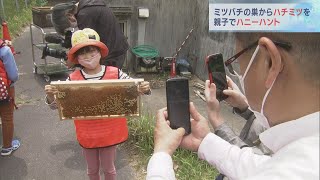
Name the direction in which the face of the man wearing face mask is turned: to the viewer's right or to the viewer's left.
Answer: to the viewer's left

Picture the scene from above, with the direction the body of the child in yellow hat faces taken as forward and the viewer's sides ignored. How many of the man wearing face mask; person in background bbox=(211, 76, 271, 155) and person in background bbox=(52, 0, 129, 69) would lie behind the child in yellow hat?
1

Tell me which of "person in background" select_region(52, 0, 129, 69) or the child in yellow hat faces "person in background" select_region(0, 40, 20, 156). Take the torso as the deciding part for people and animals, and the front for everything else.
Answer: "person in background" select_region(52, 0, 129, 69)

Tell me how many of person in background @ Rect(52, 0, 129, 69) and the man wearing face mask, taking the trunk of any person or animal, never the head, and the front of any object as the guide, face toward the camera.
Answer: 0

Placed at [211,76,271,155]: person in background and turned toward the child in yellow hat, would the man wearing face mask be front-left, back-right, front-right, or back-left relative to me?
back-left

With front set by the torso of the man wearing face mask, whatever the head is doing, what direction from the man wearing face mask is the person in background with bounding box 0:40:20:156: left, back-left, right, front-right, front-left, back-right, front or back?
front

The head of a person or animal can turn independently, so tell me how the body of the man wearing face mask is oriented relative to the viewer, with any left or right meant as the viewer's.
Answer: facing away from the viewer and to the left of the viewer

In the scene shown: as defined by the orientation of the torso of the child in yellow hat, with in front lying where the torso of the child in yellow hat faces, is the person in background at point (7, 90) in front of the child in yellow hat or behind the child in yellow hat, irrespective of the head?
behind

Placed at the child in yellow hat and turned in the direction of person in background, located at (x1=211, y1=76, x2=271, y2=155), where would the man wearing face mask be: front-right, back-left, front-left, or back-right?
front-right

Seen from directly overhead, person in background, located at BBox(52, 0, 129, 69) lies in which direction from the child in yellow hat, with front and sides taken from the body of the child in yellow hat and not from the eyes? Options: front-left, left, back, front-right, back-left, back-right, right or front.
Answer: back

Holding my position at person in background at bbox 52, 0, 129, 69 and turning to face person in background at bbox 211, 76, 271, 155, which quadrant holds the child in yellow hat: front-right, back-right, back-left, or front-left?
front-right

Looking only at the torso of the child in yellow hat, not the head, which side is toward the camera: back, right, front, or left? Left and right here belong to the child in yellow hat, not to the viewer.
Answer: front

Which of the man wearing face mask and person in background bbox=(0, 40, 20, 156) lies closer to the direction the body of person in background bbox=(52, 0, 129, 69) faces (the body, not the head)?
the person in background
